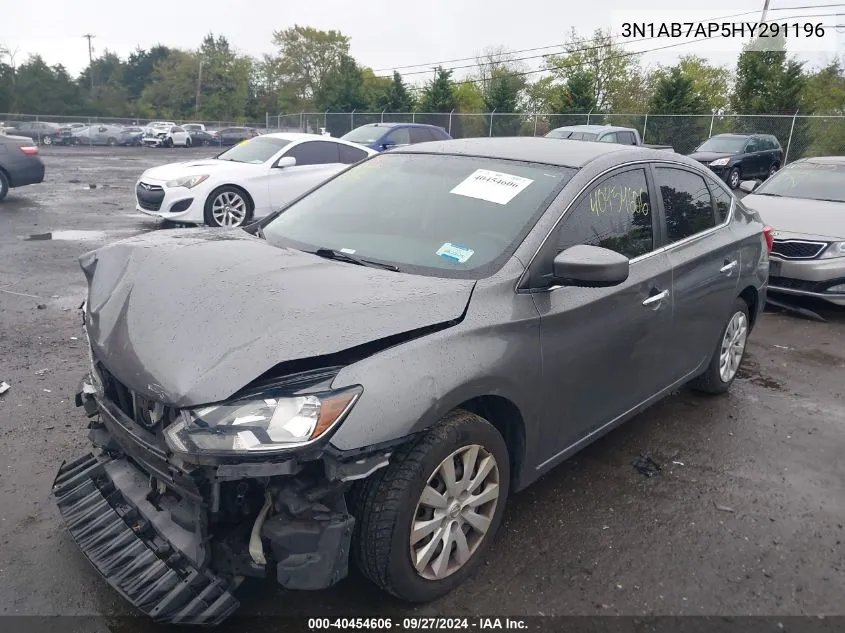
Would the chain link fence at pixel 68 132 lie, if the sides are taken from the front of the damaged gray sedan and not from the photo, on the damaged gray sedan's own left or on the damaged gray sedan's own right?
on the damaged gray sedan's own right

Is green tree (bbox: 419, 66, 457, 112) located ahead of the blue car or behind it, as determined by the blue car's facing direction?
behind

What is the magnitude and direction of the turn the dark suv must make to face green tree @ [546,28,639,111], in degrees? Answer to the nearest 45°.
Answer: approximately 135° to its right

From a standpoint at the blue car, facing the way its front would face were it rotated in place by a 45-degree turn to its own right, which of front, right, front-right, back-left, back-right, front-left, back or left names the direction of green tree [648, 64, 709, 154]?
back-right

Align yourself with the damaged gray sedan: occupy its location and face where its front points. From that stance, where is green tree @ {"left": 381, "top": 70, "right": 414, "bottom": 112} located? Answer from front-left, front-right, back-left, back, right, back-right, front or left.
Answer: back-right

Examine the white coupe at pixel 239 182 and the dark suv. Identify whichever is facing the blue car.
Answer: the dark suv

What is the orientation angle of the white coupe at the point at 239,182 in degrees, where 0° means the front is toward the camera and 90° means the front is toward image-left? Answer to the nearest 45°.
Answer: approximately 45°

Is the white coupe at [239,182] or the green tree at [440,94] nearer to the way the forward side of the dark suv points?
the white coupe

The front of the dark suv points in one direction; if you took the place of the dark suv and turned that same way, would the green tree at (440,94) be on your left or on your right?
on your right
